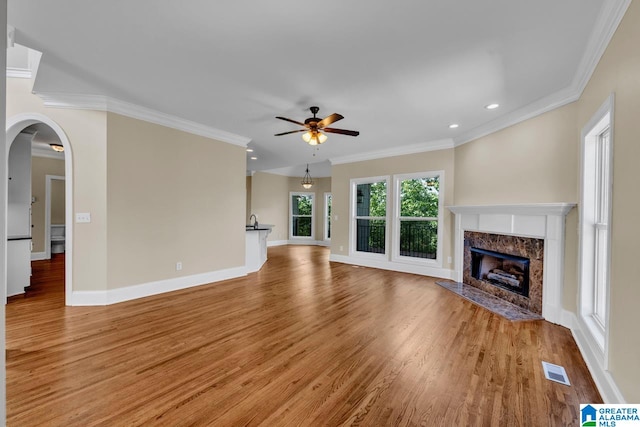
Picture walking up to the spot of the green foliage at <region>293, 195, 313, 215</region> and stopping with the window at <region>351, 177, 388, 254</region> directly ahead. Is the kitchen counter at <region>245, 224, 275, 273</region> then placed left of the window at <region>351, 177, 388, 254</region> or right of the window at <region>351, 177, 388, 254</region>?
right

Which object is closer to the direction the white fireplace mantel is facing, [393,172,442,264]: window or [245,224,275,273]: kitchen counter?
the kitchen counter

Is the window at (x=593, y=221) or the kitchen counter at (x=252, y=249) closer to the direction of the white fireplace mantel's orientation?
the kitchen counter

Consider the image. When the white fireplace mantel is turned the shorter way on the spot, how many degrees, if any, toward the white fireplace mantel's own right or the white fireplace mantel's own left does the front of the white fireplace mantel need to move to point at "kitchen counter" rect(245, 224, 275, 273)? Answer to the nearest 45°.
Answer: approximately 45° to the white fireplace mantel's own right

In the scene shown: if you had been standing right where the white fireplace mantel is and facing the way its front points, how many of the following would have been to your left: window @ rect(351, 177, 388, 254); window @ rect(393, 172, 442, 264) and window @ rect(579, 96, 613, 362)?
1

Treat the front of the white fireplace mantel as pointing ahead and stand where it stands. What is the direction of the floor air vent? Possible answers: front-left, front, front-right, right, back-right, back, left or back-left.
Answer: front-left

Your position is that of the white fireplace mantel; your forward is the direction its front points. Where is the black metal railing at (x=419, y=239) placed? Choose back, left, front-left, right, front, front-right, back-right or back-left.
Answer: right

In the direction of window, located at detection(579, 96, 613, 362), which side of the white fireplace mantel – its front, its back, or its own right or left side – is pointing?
left

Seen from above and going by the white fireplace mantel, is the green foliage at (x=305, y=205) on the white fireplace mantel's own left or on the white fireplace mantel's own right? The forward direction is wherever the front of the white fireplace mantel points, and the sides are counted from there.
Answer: on the white fireplace mantel's own right

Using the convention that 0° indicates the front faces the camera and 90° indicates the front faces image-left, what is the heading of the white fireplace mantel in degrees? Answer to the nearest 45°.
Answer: approximately 45°

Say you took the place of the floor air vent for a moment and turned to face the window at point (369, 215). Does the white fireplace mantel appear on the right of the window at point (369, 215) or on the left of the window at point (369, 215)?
right

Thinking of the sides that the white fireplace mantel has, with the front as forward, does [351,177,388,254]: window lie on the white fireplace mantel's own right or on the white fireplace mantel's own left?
on the white fireplace mantel's own right
